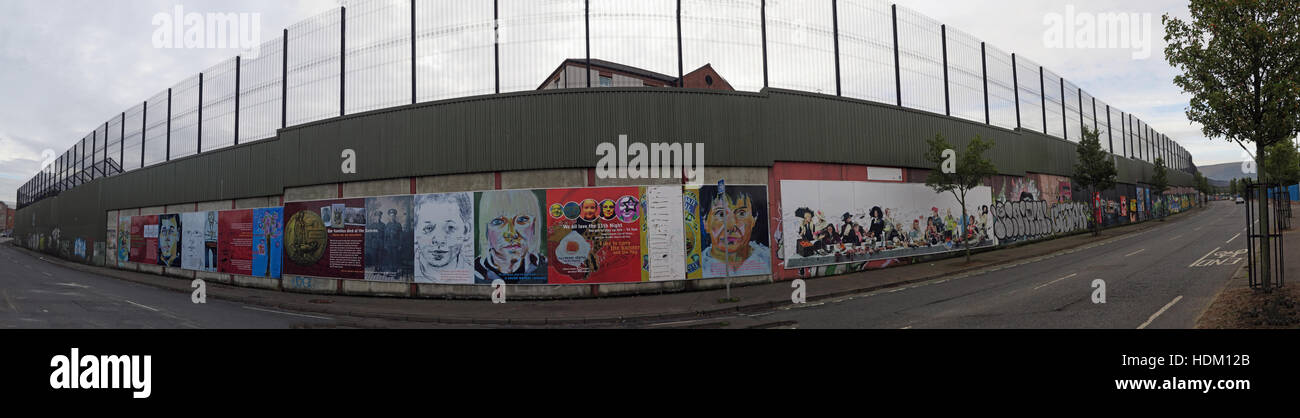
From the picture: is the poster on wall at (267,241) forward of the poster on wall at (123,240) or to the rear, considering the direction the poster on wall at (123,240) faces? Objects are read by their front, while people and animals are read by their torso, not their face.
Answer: forward

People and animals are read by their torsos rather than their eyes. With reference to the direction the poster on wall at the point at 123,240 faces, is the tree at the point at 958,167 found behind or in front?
in front

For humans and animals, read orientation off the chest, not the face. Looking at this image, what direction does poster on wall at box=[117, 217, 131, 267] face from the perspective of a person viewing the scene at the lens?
facing the viewer and to the right of the viewer

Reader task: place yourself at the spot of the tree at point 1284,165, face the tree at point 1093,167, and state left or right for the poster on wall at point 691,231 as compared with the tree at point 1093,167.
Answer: left

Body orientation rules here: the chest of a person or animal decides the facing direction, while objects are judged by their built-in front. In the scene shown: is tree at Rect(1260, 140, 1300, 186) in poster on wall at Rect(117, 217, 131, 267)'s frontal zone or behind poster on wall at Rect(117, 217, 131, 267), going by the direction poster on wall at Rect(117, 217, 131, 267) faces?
frontal zone
